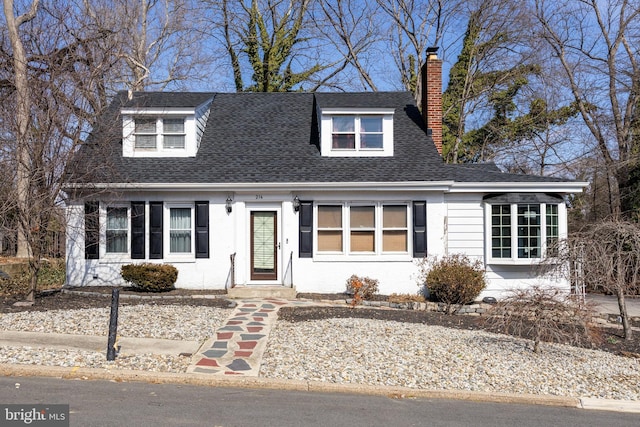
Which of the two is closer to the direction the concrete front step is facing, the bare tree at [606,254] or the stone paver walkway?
the stone paver walkway

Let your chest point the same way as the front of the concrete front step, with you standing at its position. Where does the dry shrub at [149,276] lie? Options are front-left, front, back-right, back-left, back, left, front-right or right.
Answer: right

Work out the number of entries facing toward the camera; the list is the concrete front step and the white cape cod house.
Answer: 2

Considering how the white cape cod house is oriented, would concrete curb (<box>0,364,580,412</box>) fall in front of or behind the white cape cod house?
in front

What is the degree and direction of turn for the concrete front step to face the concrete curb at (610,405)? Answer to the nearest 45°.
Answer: approximately 45° to its left

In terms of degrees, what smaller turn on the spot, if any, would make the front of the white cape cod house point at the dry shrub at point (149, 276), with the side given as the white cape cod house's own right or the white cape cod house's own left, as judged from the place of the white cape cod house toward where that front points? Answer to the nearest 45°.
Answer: approximately 90° to the white cape cod house's own right

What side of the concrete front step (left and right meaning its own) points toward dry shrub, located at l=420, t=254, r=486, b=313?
left

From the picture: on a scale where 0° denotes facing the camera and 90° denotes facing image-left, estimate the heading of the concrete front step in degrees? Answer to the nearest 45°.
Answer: approximately 0°

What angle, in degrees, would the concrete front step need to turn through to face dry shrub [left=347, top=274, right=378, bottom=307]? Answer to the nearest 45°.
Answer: approximately 90° to its left

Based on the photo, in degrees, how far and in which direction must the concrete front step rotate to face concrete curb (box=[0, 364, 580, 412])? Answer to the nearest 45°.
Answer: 0° — it already faces it
